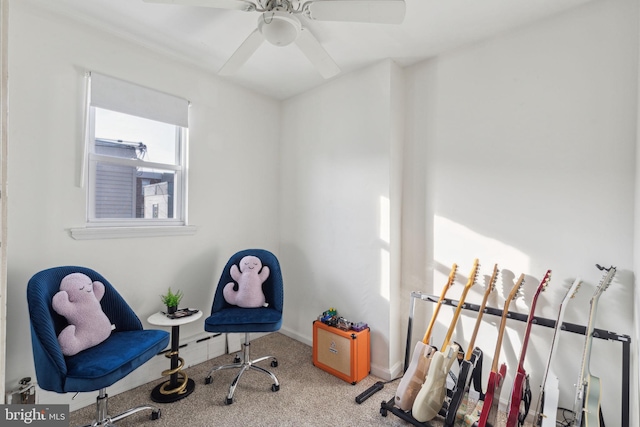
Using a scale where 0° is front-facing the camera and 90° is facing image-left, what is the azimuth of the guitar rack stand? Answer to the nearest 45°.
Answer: approximately 45°

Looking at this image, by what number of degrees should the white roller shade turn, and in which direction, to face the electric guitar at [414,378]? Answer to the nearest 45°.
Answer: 0° — it already faces it

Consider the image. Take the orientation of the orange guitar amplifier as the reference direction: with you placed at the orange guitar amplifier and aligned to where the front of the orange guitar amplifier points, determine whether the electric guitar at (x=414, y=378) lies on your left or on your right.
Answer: on your left

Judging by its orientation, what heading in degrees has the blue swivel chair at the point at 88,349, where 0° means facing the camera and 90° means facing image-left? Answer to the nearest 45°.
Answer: approximately 315°

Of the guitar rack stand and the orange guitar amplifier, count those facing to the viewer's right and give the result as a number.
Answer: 0

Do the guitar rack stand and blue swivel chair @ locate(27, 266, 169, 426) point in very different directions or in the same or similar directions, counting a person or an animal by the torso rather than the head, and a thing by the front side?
very different directions

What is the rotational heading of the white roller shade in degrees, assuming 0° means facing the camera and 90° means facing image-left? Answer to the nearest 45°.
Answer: approximately 315°

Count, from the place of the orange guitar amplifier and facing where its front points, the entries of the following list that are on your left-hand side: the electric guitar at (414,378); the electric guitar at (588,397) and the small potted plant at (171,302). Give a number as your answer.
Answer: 2

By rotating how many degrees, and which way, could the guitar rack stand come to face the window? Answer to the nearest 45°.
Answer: approximately 45° to its right

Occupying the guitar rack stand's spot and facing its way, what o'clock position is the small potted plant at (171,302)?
The small potted plant is roughly at 1 o'clock from the guitar rack stand.

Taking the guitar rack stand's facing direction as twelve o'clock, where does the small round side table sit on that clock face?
The small round side table is roughly at 1 o'clock from the guitar rack stand.
